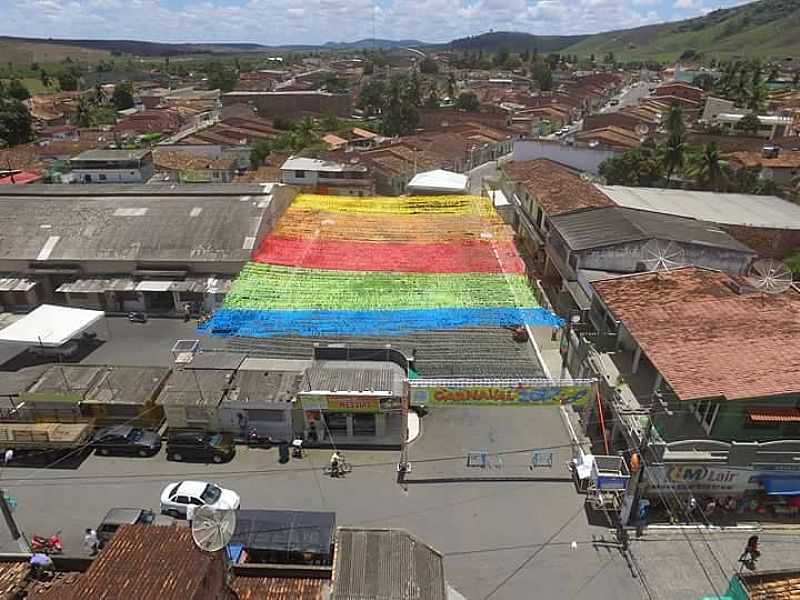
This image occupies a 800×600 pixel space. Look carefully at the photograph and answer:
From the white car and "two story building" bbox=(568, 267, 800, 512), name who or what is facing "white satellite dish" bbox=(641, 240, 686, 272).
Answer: the white car

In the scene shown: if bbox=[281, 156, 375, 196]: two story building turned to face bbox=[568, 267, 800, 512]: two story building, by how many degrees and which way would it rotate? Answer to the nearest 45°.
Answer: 0° — it already faces it

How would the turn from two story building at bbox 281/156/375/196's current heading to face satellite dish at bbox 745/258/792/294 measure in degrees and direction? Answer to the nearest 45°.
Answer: approximately 45° to its left

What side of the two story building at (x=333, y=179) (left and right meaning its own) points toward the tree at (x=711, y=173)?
left

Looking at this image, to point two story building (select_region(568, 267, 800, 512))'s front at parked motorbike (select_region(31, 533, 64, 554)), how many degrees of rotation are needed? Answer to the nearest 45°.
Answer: approximately 45° to its right

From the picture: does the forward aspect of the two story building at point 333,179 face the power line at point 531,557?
yes

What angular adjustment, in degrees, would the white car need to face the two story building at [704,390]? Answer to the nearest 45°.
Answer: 0° — it already faces it

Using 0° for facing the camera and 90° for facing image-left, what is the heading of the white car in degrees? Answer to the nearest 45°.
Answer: approximately 270°

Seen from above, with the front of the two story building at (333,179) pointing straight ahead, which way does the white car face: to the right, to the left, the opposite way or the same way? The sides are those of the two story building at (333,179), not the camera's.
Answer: to the left

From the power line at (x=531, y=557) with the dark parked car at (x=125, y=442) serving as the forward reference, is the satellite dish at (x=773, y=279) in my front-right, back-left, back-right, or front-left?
back-right

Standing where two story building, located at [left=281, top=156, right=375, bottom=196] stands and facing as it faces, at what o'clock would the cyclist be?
The cyclist is roughly at 12 o'clock from the two story building.

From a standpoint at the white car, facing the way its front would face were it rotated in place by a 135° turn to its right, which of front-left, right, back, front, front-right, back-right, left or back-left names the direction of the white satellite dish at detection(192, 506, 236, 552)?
front-left
